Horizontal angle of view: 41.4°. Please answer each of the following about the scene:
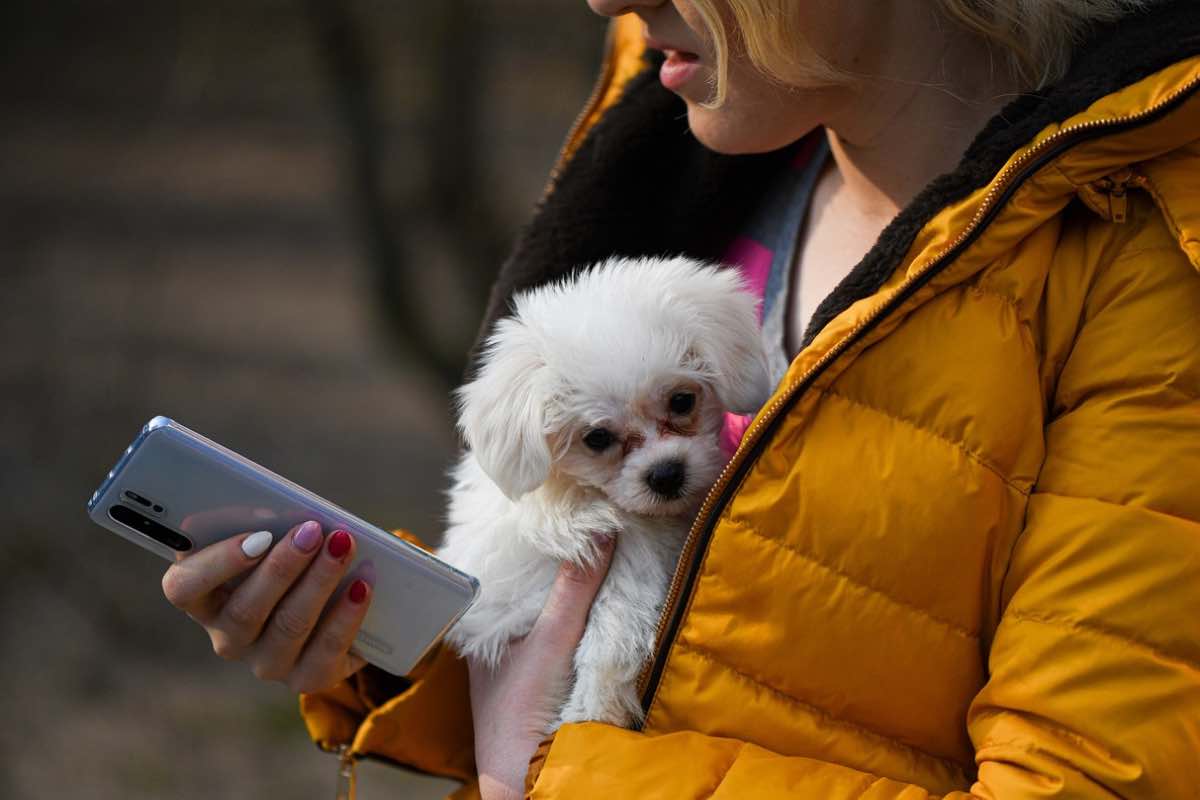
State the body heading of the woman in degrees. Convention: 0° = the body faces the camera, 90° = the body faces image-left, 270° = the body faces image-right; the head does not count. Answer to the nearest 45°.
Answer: approximately 45°

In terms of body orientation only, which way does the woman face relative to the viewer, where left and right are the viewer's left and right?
facing the viewer and to the left of the viewer
